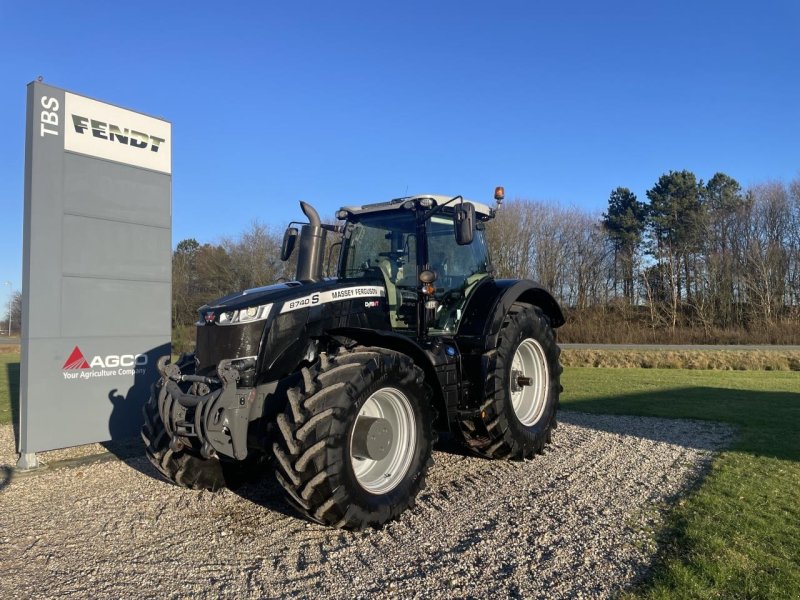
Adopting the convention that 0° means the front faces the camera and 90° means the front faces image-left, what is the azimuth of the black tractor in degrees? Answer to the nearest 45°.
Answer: approximately 45°
